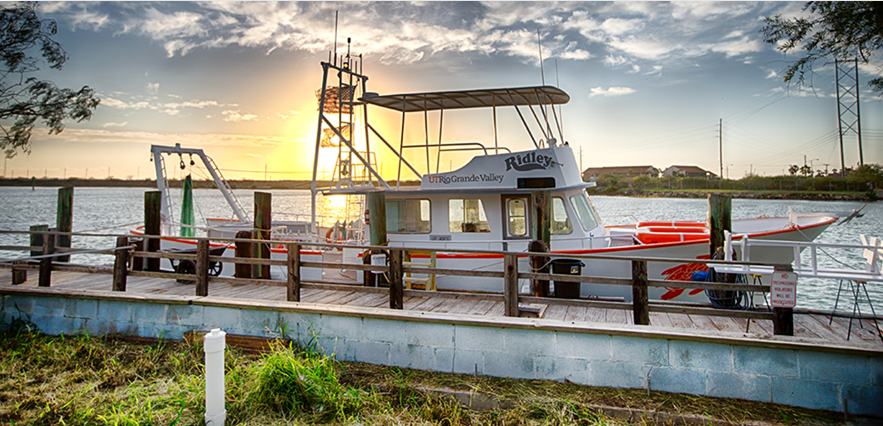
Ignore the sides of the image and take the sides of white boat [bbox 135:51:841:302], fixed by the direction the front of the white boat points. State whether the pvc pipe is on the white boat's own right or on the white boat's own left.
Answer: on the white boat's own right

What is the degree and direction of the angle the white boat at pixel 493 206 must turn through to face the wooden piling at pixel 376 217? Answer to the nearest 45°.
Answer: approximately 135° to its right

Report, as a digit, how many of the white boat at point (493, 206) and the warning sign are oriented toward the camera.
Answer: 1

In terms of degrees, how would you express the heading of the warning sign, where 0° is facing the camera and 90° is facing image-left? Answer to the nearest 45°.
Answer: approximately 0°

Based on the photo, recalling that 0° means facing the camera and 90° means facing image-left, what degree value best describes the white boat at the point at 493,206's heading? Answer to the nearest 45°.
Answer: approximately 270°

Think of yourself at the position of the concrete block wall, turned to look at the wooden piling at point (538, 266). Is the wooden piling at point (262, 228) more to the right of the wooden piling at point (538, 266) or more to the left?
left

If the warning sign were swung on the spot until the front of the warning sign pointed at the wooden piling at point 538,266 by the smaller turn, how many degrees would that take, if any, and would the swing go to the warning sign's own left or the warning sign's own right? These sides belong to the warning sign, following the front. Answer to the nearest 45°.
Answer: approximately 90° to the warning sign's own right

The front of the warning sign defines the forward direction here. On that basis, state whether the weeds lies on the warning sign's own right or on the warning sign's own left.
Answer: on the warning sign's own right

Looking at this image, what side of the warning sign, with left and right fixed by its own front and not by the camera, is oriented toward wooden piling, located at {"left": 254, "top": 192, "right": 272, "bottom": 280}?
right

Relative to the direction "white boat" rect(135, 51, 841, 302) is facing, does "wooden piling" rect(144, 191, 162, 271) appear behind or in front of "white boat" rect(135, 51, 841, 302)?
behind
